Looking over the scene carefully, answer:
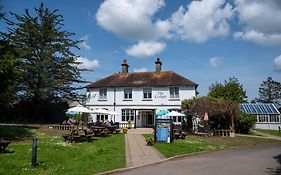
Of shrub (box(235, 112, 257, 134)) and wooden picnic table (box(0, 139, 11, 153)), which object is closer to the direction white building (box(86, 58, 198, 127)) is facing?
the wooden picnic table

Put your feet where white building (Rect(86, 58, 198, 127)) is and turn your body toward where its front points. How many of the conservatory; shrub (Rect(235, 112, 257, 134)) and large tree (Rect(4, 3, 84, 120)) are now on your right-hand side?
1

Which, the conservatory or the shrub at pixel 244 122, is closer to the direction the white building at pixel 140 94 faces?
the shrub

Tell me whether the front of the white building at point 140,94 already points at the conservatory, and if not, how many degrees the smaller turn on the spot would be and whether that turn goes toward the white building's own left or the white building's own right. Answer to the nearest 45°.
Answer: approximately 90° to the white building's own left

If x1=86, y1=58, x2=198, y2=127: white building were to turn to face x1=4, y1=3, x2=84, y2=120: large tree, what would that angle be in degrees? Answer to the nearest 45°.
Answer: approximately 90° to its right

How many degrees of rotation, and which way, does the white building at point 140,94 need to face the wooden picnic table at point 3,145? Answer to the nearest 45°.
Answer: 0° — it already faces it

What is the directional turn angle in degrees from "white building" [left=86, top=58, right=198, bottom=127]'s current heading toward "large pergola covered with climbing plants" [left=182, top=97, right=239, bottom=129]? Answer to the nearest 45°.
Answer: approximately 45° to its left

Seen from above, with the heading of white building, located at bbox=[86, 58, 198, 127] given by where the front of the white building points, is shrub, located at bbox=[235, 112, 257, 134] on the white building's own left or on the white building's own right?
on the white building's own left

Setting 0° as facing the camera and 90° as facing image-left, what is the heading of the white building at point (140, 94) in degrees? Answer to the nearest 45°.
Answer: approximately 0°
